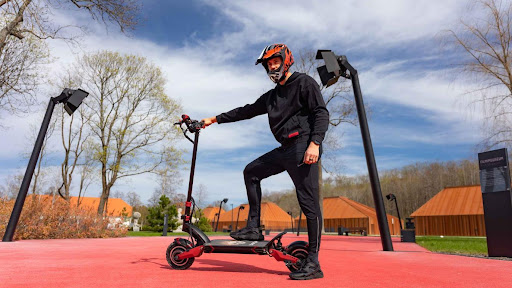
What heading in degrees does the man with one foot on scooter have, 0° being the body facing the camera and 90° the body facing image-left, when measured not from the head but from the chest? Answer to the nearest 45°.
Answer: approximately 45°

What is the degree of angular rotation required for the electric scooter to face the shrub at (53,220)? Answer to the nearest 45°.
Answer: approximately 45° to its right

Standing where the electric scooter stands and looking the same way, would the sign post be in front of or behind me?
behind

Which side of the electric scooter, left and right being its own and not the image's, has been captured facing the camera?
left

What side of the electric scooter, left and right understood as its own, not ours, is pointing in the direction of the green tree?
right
